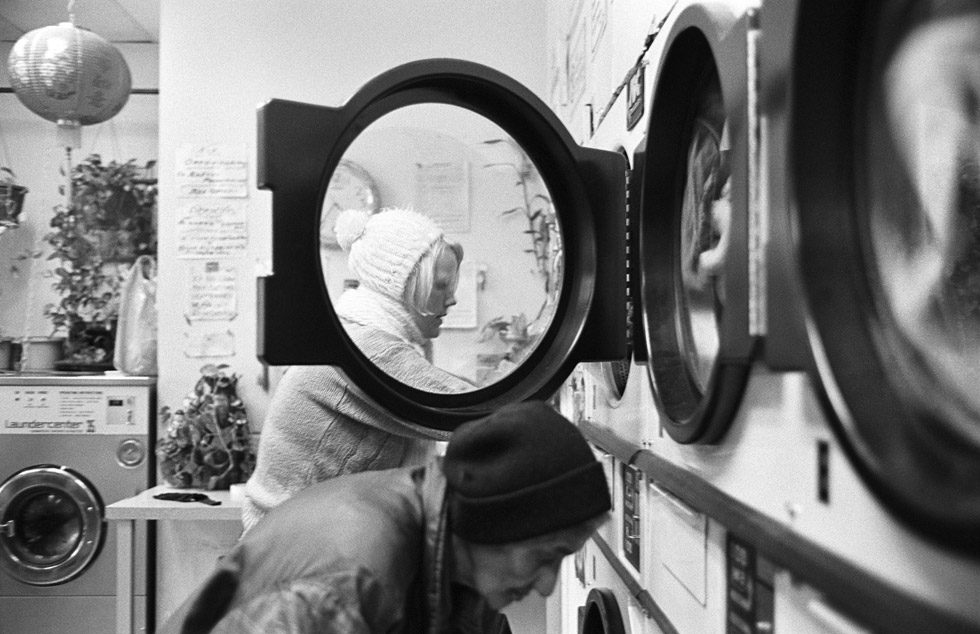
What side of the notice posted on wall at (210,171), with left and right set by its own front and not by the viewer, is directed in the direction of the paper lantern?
right

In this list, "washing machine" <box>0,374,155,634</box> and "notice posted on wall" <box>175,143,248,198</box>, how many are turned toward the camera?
2

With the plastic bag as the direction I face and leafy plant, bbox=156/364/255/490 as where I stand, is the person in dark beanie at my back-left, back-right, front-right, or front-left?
back-left

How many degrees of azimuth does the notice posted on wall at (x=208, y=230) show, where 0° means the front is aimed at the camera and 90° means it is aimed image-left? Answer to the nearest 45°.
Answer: approximately 0°

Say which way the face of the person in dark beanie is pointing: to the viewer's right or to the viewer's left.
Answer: to the viewer's right

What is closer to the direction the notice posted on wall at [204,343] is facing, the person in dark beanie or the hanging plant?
the person in dark beanie

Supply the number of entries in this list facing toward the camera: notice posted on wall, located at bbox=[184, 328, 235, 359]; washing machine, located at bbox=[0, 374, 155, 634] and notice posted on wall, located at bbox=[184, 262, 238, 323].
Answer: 3

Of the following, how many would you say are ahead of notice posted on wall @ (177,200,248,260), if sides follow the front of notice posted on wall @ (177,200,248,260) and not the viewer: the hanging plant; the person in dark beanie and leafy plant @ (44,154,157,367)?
1

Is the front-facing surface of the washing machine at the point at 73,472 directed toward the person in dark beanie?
yes
